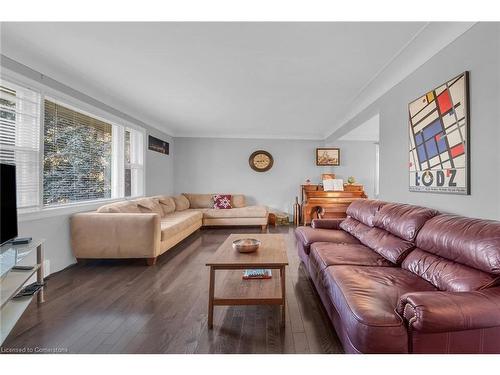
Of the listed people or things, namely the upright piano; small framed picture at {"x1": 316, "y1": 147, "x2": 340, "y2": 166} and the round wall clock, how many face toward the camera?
3

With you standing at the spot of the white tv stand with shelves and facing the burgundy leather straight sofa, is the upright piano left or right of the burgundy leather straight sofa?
left

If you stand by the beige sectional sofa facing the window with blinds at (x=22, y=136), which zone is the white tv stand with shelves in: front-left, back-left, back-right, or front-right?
front-left

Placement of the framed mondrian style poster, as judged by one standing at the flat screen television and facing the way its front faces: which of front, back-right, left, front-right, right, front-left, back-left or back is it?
front

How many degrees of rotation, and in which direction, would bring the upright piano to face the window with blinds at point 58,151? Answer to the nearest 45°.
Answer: approximately 45° to its right

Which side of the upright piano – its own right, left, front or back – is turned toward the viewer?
front

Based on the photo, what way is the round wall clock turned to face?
toward the camera

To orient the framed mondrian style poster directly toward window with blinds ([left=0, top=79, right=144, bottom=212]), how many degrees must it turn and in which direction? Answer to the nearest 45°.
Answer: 0° — it already faces it

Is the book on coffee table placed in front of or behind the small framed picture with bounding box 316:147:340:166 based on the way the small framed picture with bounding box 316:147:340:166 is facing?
in front

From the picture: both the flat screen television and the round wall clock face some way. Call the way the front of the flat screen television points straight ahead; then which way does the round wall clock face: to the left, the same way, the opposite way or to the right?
to the right

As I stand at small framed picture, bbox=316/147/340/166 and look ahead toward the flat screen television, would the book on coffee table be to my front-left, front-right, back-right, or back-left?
front-left

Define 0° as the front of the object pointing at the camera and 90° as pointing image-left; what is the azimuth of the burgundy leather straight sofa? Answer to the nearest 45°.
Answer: approximately 45°

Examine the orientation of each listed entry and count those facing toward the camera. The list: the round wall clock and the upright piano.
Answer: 2

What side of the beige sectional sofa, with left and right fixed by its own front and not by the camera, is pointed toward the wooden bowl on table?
front

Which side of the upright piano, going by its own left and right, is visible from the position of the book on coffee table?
front

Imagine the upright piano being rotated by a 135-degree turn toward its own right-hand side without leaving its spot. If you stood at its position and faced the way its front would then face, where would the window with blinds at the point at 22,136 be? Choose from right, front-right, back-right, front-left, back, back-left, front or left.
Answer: left
